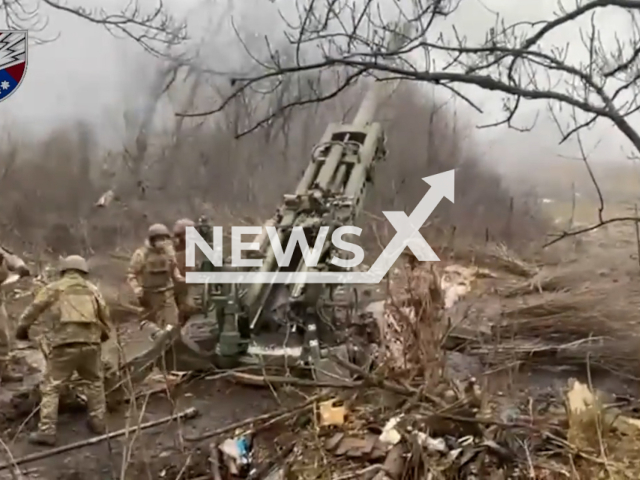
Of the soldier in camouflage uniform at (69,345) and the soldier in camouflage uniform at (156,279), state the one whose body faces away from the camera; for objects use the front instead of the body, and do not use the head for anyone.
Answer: the soldier in camouflage uniform at (69,345)

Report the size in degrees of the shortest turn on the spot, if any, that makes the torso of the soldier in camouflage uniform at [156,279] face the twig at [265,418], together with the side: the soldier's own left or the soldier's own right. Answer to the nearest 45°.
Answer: approximately 45° to the soldier's own left

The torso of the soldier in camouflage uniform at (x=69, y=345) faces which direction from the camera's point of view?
away from the camera

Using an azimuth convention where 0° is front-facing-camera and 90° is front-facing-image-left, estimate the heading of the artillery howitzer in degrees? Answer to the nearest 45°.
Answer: approximately 225°

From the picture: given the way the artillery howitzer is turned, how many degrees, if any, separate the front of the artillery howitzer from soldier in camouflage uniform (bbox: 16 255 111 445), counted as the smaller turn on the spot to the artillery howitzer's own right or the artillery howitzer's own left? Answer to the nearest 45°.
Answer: approximately 135° to the artillery howitzer's own left

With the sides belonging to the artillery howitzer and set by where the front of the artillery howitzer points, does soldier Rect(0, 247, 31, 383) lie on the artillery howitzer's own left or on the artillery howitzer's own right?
on the artillery howitzer's own left
